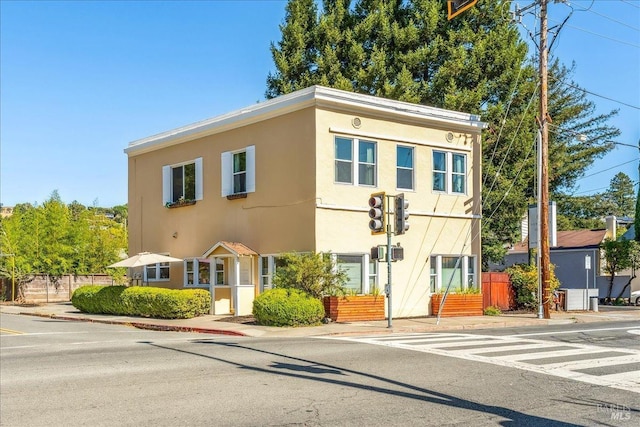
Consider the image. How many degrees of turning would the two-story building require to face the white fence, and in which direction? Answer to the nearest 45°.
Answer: approximately 180°

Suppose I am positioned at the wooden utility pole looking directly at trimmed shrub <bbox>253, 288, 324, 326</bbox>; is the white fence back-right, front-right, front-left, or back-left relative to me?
back-right

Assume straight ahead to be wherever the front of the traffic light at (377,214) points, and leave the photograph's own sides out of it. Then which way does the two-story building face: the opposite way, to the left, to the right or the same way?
the same way

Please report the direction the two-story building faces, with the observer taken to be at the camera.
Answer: facing the viewer and to the left of the viewer

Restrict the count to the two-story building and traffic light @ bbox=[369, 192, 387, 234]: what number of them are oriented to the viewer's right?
0

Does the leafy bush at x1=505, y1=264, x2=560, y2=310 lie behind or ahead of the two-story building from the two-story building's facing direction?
behind

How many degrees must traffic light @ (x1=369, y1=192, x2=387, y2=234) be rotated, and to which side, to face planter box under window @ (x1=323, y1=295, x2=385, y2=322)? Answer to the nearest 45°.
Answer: approximately 135° to its right

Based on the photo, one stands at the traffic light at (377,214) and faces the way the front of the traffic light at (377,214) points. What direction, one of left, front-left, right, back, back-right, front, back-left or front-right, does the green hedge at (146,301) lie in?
right

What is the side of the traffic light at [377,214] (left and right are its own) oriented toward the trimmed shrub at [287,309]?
right

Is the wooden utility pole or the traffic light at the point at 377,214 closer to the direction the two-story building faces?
the traffic light

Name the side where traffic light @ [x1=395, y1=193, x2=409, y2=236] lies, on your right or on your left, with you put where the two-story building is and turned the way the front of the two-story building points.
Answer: on your left

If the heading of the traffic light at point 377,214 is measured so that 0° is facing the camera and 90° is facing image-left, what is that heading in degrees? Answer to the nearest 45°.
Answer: approximately 45°
